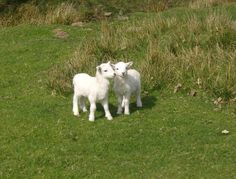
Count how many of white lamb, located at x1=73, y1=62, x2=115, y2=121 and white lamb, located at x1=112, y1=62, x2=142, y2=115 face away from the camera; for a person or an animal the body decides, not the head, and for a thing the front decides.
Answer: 0

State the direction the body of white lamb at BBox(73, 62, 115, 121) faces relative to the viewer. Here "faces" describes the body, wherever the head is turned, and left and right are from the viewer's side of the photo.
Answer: facing the viewer and to the right of the viewer

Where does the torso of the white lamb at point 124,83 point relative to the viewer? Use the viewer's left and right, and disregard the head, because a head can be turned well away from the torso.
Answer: facing the viewer and to the left of the viewer
